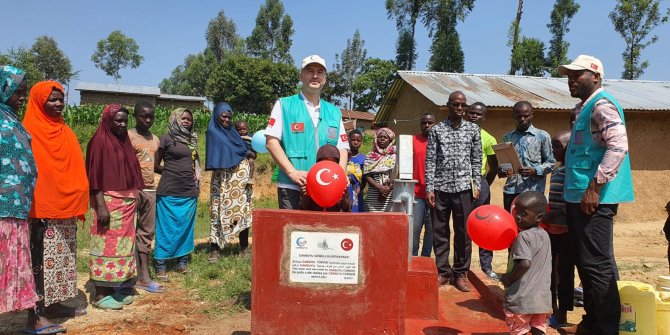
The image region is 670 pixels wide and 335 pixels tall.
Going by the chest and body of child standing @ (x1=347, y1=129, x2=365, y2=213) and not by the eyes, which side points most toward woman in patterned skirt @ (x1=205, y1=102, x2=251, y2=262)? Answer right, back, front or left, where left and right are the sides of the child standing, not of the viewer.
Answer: right

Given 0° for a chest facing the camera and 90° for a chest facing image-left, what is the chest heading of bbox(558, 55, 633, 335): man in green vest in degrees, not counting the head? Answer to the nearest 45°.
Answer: approximately 90°

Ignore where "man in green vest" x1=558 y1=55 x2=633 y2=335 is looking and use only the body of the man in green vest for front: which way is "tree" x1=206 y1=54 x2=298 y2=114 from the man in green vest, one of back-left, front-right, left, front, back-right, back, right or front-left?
front-right

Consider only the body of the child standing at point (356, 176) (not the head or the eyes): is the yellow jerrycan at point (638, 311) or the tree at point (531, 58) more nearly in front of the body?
the yellow jerrycan

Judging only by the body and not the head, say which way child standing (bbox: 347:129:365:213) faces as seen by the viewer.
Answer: toward the camera

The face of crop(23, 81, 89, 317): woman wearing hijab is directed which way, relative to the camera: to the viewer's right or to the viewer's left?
to the viewer's right

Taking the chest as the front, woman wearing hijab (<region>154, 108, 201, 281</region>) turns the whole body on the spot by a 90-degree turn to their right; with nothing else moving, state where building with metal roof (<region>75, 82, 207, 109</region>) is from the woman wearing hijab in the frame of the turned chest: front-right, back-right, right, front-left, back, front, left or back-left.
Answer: back-right

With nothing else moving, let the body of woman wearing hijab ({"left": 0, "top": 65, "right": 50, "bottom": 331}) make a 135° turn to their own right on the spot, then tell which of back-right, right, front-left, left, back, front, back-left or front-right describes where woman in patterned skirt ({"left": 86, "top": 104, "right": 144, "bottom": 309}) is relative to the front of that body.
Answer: back

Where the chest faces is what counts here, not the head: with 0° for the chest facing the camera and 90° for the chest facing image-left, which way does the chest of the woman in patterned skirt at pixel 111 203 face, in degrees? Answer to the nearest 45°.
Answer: approximately 315°

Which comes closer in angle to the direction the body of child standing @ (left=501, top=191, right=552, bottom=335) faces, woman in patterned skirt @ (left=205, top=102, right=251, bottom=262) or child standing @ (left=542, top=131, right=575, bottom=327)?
the woman in patterned skirt
